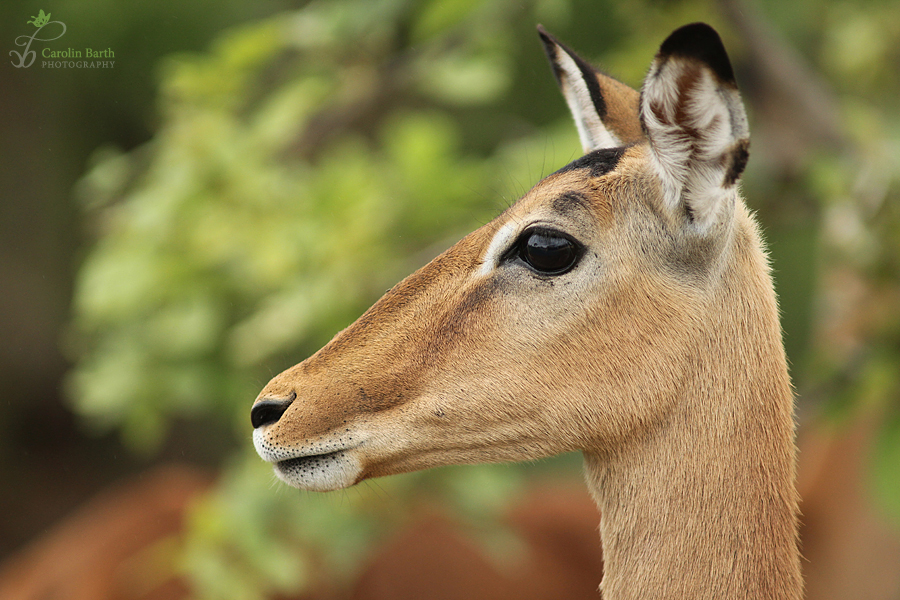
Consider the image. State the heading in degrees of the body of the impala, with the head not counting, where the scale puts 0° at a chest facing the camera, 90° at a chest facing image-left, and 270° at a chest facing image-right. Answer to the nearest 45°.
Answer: approximately 90°
